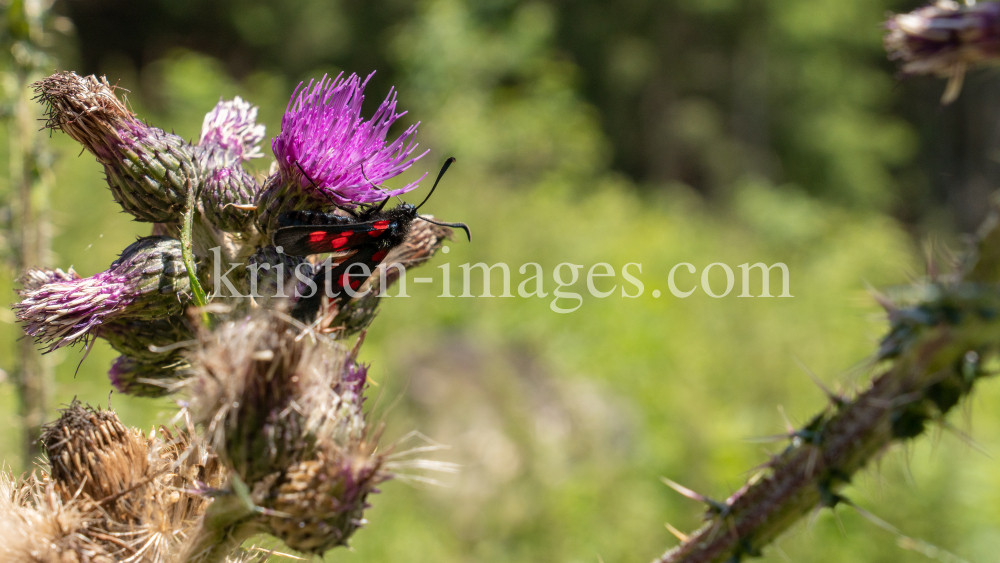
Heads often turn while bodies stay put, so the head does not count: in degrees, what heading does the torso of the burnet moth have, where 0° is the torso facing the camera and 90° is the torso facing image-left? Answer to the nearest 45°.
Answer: approximately 270°

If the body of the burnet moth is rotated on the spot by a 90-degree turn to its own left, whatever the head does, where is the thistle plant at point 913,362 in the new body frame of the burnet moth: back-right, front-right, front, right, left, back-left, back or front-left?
back-right
